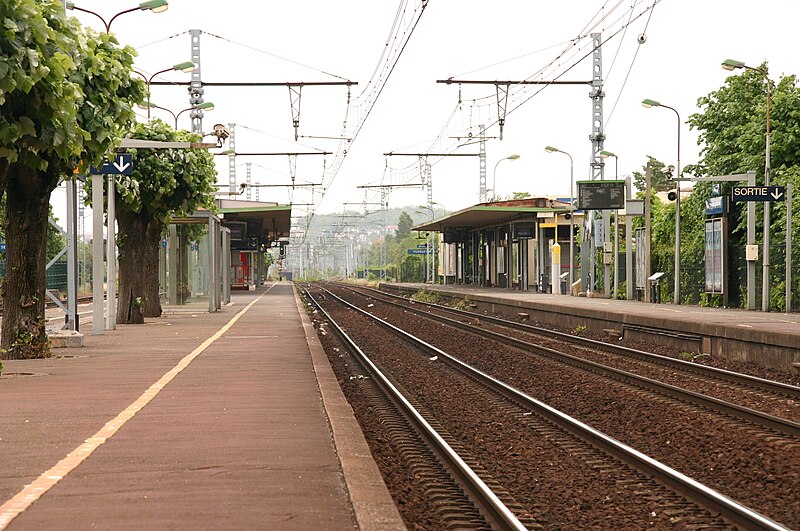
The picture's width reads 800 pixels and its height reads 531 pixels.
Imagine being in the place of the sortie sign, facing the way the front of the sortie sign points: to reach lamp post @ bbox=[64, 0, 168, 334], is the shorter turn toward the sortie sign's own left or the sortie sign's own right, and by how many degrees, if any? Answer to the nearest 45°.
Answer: approximately 45° to the sortie sign's own right

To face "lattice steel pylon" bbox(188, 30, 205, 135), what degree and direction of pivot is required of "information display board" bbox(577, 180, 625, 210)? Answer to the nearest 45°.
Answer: approximately 45° to its right

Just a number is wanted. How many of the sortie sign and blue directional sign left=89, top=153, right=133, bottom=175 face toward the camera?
2

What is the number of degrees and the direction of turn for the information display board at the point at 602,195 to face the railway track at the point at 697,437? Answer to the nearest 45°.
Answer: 0° — it already faces it

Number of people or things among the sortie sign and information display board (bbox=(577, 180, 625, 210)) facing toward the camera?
2

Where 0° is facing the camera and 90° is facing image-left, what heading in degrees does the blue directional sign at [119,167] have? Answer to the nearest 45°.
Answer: approximately 0°

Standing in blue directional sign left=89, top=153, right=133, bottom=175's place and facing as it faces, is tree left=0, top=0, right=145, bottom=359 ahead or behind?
ahead

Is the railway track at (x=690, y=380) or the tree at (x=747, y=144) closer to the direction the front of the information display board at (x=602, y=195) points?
the railway track

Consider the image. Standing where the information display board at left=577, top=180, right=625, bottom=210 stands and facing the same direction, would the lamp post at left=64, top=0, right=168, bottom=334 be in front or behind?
in front
